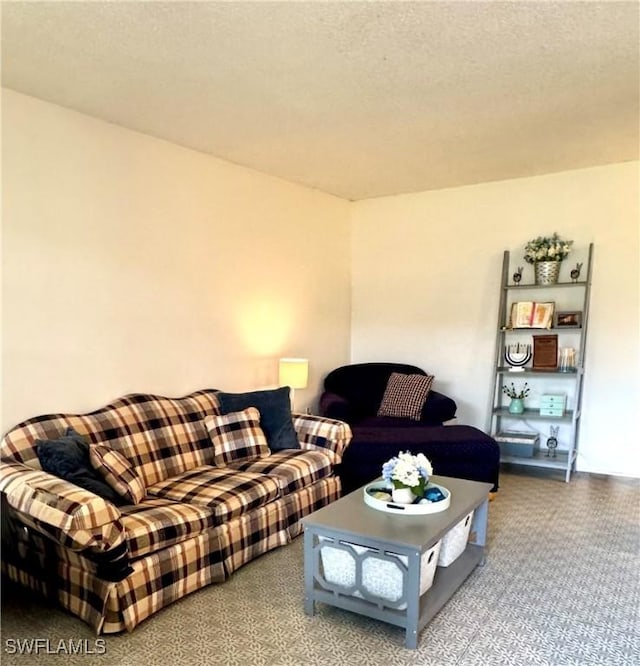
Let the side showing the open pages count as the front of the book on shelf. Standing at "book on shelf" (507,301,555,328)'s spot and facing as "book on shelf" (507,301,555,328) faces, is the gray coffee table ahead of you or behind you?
ahead

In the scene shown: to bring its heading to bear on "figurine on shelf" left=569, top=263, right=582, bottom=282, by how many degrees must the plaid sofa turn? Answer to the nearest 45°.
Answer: approximately 45° to its left

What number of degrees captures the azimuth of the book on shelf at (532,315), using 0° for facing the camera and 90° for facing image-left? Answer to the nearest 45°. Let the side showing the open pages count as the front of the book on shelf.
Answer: approximately 0°

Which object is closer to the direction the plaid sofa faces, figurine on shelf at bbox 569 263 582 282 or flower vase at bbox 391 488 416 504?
the flower vase

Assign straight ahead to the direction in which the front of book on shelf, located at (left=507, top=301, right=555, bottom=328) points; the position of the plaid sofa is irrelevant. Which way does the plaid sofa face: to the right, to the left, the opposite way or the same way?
to the left

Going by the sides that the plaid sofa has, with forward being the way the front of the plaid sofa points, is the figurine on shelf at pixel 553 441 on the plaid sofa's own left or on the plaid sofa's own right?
on the plaid sofa's own left

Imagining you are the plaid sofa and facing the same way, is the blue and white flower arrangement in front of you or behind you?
in front

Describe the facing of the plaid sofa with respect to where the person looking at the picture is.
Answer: facing the viewer and to the right of the viewer

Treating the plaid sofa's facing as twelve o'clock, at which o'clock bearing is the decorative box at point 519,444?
The decorative box is roughly at 10 o'clock from the plaid sofa.

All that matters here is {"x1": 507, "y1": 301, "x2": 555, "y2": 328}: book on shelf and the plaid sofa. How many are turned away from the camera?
0
